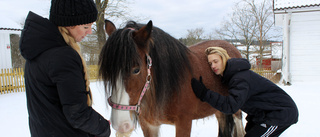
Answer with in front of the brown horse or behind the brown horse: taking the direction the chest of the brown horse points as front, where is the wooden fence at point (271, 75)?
behind

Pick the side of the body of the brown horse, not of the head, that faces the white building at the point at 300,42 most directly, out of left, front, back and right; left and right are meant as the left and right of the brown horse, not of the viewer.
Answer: back

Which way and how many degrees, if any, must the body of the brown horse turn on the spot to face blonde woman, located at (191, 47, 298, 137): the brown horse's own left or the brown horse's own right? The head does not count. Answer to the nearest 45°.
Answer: approximately 135° to the brown horse's own left

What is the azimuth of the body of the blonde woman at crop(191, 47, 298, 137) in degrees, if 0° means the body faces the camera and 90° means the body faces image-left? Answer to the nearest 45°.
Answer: approximately 90°

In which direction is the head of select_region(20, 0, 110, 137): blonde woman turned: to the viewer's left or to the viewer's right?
to the viewer's right

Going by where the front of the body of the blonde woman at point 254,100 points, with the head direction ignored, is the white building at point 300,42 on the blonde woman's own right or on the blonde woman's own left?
on the blonde woman's own right

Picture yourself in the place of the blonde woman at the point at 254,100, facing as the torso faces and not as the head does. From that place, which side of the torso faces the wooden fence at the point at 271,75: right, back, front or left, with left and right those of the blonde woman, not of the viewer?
right

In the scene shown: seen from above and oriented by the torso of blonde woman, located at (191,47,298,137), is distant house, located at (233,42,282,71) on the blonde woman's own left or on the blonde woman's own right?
on the blonde woman's own right
